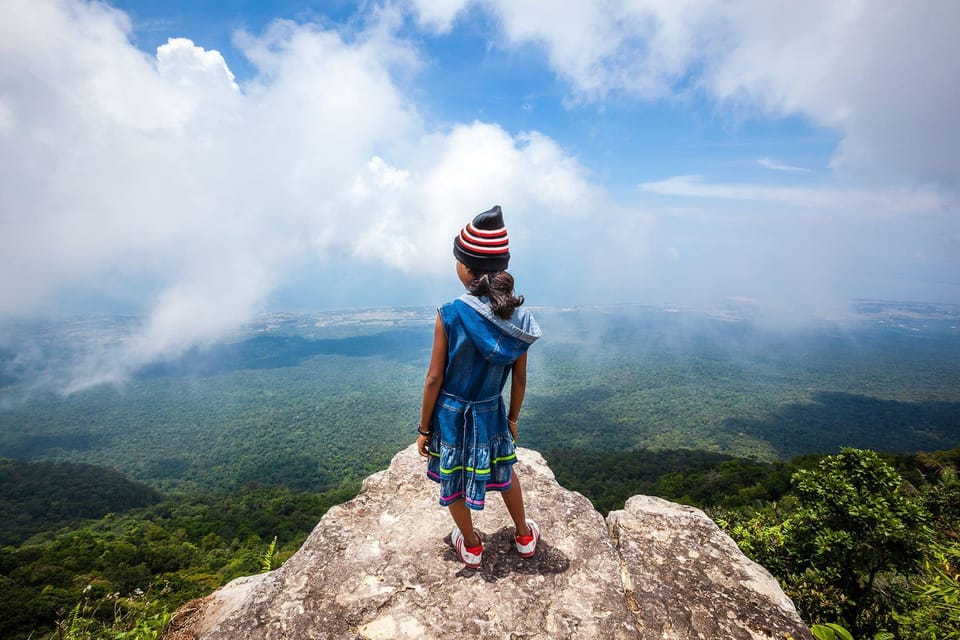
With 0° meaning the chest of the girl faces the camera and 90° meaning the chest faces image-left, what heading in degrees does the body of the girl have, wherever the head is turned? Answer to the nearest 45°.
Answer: approximately 135°
